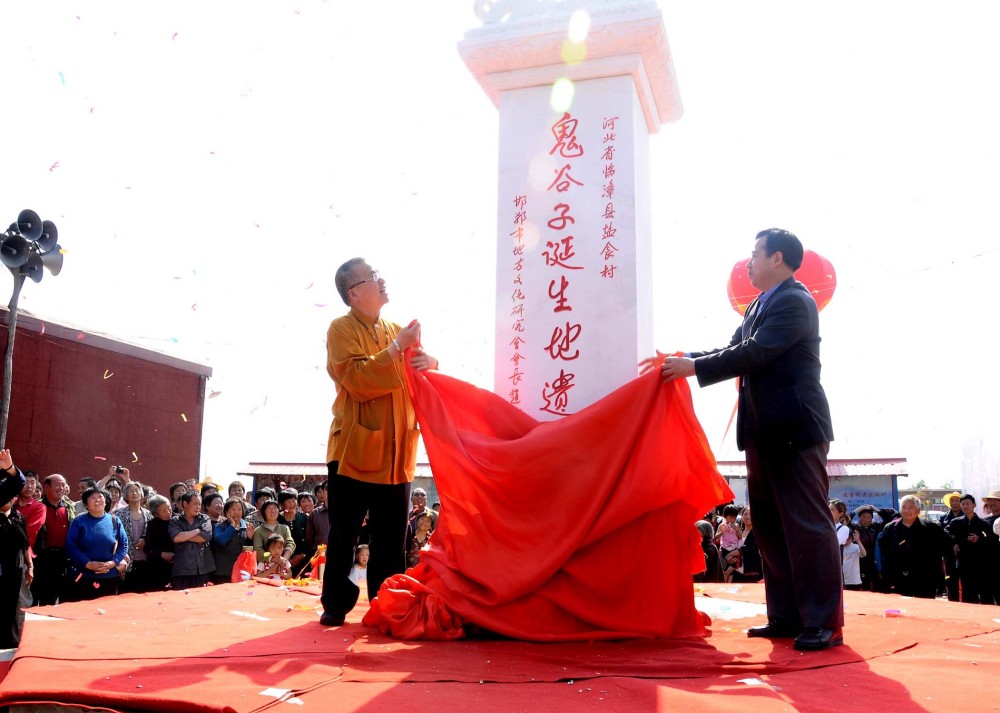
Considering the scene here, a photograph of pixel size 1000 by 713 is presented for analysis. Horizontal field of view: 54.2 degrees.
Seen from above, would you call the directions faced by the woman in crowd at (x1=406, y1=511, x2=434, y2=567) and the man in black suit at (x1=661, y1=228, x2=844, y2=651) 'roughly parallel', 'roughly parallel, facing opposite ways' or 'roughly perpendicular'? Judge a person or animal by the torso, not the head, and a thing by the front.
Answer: roughly perpendicular

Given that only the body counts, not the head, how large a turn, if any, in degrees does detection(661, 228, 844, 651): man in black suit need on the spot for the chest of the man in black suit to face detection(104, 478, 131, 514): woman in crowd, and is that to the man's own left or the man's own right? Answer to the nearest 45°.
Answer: approximately 45° to the man's own right

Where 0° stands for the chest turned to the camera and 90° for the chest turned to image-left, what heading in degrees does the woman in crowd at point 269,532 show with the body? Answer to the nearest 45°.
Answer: approximately 0°

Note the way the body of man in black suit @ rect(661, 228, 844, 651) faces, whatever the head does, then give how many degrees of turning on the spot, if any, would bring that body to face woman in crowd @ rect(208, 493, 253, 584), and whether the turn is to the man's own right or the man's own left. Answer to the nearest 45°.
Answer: approximately 45° to the man's own right

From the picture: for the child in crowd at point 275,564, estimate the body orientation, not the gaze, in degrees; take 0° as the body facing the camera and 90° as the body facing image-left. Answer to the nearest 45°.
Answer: approximately 0°

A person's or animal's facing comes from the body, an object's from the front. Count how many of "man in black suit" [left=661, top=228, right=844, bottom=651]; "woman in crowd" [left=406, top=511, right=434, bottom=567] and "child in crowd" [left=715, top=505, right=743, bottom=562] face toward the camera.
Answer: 2
